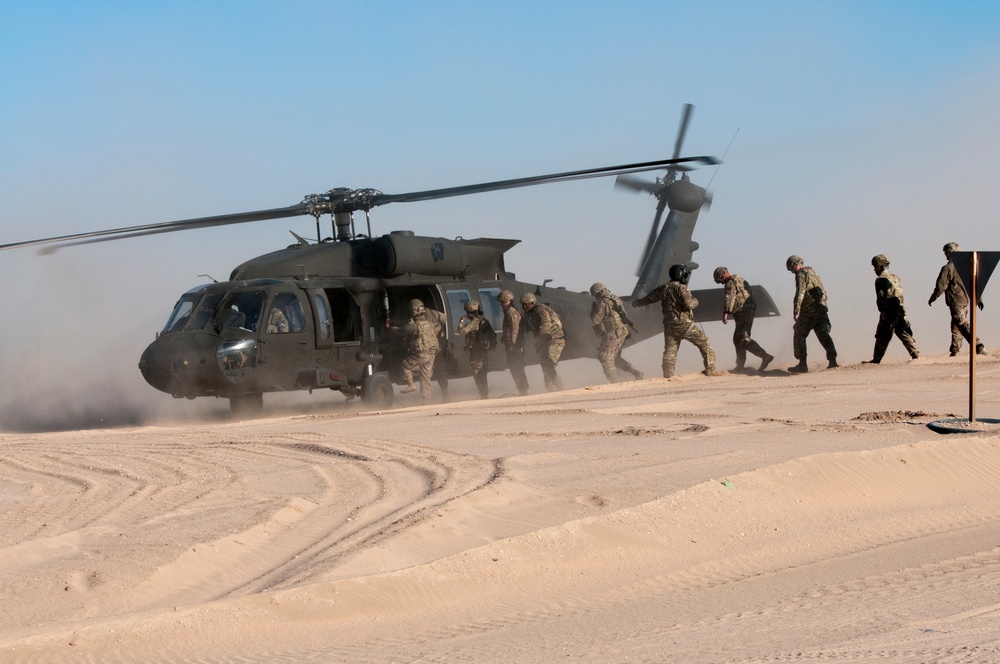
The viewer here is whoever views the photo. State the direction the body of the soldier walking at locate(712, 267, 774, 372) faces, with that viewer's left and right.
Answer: facing to the left of the viewer

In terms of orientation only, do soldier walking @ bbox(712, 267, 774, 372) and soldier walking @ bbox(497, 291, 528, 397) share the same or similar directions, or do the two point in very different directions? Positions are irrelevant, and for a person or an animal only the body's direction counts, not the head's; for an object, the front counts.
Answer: same or similar directions

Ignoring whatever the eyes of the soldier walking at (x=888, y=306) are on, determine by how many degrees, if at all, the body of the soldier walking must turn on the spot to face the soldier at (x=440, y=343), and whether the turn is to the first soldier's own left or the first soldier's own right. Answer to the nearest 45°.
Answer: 0° — they already face them

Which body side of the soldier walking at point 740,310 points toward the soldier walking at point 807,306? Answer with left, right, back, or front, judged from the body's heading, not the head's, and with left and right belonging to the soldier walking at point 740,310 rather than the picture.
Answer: back

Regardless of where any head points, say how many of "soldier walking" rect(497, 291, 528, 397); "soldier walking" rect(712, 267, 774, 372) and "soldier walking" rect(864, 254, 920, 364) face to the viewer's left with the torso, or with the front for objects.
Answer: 3

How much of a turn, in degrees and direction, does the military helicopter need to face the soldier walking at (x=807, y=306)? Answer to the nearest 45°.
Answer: approximately 135° to its left

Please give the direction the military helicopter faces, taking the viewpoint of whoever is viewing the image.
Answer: facing the viewer and to the left of the viewer

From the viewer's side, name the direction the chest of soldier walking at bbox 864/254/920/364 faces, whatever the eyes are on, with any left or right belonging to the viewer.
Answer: facing to the left of the viewer

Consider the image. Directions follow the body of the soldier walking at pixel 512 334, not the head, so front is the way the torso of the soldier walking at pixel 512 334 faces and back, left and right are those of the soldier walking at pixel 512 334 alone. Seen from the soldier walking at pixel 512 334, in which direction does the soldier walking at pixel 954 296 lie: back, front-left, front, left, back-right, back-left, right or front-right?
back

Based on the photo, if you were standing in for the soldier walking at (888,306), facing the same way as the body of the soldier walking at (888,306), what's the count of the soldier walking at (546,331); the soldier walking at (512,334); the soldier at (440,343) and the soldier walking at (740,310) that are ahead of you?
4

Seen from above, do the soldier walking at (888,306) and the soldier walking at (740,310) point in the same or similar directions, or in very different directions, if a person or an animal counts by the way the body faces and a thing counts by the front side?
same or similar directions

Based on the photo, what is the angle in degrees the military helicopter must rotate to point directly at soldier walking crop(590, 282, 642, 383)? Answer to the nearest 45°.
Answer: approximately 135° to its left

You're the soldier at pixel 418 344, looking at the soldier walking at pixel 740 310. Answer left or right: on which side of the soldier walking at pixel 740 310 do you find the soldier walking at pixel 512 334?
left

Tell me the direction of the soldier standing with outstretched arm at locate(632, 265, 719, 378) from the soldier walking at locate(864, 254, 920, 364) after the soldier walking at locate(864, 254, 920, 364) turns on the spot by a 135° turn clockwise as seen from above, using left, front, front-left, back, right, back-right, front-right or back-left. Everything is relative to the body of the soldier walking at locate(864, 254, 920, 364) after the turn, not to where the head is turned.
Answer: back-left

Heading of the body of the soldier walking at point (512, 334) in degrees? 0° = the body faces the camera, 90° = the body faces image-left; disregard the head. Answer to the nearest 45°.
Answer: approximately 90°

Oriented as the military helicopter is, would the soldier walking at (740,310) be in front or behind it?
behind
